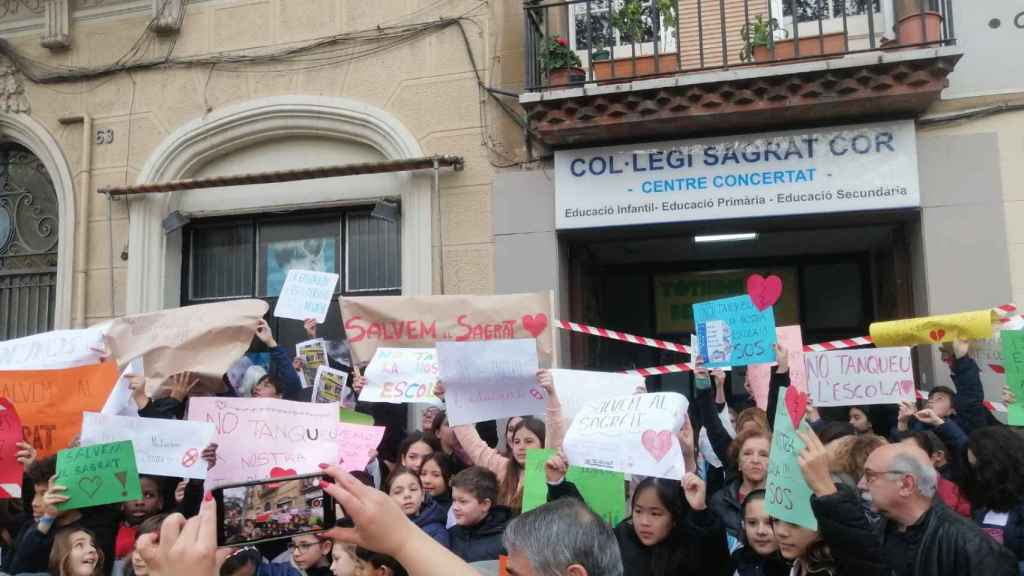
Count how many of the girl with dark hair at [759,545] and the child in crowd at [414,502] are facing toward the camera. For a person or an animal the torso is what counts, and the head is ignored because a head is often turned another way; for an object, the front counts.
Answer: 2

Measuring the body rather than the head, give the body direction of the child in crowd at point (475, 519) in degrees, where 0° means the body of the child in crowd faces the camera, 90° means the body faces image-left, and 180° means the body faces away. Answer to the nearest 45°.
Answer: approximately 45°

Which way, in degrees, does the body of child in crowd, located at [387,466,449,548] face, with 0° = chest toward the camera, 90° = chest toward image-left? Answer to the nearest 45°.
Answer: approximately 0°

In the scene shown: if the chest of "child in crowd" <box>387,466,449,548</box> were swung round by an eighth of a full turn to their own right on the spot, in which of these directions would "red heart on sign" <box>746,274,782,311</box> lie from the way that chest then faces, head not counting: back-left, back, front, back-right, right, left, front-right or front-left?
back-left
